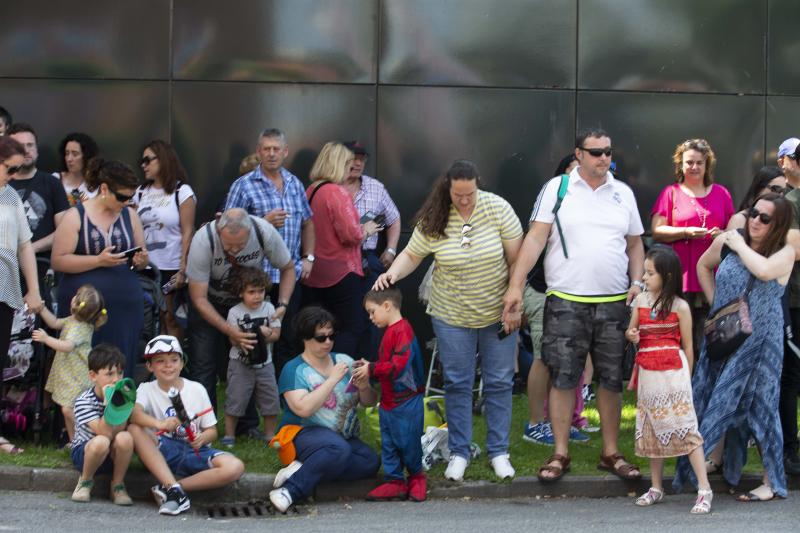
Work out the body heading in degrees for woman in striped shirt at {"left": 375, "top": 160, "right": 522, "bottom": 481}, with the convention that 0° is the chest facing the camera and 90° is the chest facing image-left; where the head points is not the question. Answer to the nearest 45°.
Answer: approximately 0°

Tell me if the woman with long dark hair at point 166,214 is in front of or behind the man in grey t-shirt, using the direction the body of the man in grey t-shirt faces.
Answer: behind

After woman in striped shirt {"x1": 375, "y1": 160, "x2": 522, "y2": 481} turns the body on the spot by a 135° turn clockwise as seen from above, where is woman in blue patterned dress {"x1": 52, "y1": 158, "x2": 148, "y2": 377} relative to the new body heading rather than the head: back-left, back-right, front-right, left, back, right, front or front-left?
front-left

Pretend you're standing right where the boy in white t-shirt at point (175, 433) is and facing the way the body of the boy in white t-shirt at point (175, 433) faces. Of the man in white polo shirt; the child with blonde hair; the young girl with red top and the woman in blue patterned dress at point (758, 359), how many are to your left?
3

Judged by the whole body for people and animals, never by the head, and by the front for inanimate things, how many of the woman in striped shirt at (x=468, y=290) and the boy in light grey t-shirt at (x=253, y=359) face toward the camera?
2

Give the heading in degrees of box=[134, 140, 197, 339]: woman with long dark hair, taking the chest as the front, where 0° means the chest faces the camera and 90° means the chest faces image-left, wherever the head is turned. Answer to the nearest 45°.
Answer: approximately 45°

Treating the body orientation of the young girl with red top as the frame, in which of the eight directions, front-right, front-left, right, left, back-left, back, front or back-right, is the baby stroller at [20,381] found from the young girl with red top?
front-right

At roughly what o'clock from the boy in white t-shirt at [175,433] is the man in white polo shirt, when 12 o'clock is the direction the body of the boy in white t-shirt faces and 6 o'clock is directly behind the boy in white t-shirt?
The man in white polo shirt is roughly at 9 o'clock from the boy in white t-shirt.

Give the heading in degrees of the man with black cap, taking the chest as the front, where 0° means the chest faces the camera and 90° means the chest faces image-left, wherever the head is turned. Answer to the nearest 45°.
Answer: approximately 45°

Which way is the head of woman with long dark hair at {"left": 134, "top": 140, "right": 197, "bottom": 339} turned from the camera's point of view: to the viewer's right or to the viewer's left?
to the viewer's left

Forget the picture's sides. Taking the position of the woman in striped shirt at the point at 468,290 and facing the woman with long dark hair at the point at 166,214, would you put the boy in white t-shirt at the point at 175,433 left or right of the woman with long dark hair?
left

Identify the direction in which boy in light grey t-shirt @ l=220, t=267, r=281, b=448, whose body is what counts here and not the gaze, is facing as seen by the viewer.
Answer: toward the camera

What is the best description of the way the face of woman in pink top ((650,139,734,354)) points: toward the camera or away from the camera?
toward the camera
